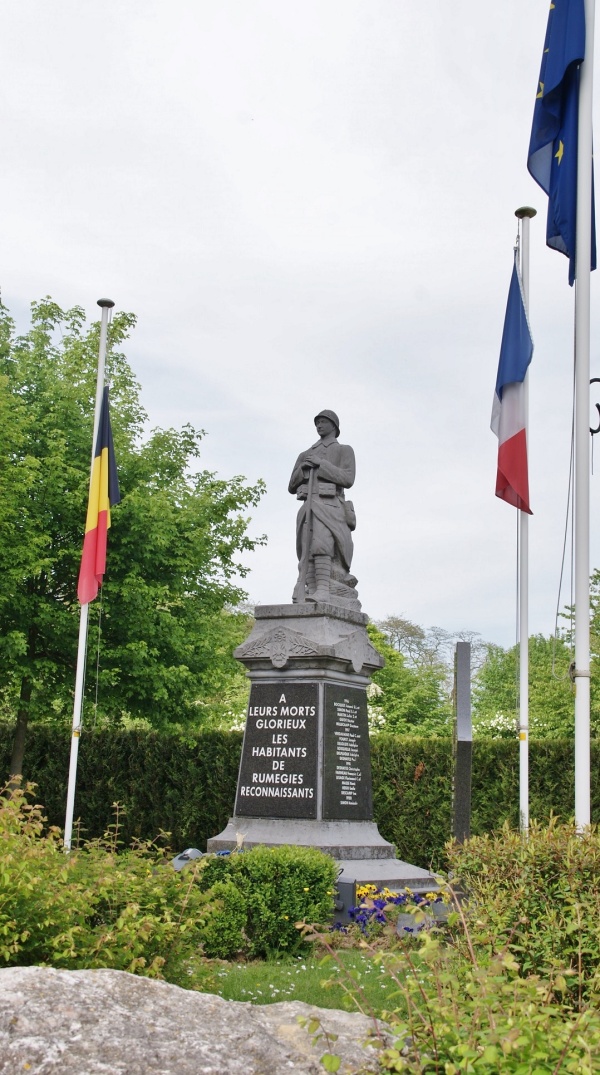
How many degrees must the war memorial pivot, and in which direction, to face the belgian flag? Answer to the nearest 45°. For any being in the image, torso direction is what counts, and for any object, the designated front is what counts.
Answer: approximately 90° to its right

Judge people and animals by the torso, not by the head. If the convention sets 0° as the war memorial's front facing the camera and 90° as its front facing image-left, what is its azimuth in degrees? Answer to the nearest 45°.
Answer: approximately 45°

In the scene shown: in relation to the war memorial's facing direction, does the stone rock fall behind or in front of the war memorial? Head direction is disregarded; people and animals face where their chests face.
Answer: in front

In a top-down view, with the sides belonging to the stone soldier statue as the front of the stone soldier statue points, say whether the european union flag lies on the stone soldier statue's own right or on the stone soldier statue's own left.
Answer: on the stone soldier statue's own left

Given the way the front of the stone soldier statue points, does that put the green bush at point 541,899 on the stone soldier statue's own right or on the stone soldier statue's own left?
on the stone soldier statue's own left

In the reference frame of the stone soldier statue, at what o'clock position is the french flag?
The french flag is roughly at 9 o'clock from the stone soldier statue.

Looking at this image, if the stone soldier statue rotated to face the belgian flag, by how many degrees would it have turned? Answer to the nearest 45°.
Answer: approximately 90° to its right

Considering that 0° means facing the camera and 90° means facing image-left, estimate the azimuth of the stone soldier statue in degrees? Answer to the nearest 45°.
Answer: approximately 45°

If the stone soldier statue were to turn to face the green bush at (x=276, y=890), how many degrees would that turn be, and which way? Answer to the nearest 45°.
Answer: approximately 45° to its left

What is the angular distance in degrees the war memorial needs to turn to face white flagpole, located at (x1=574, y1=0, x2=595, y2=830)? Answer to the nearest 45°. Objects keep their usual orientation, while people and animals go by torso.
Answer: approximately 90° to its left
